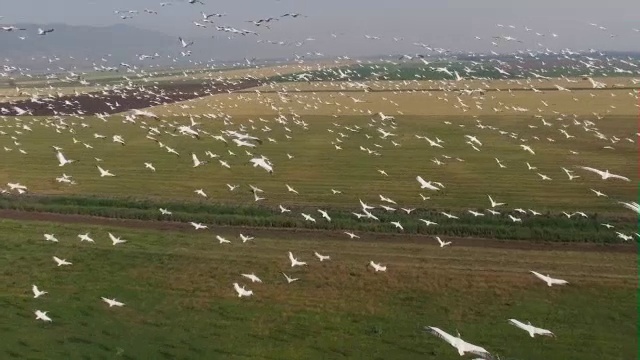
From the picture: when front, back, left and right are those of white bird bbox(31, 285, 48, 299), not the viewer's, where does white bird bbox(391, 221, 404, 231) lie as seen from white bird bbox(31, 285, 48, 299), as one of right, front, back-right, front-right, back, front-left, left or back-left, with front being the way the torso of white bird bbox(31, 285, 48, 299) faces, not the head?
front

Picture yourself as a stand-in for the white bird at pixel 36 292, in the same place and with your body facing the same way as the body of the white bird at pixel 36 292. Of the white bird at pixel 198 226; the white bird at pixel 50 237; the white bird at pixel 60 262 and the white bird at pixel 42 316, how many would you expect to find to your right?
1

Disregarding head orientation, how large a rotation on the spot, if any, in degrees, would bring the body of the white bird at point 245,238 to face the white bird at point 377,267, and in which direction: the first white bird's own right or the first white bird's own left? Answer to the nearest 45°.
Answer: approximately 45° to the first white bird's own right

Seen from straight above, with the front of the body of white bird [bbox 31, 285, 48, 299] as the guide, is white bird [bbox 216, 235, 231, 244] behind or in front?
in front

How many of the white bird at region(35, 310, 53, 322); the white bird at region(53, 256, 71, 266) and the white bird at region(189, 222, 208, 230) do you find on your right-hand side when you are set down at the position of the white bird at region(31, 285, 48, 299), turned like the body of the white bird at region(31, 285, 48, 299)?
1
